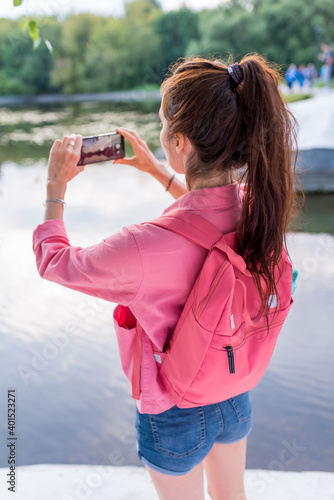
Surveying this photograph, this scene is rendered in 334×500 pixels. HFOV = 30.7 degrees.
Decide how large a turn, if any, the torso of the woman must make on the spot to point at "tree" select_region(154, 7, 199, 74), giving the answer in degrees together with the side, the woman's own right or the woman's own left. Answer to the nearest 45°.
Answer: approximately 45° to the woman's own right

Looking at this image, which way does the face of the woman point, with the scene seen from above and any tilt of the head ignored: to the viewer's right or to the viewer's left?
to the viewer's left

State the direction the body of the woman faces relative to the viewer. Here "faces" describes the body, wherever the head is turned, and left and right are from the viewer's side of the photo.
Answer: facing away from the viewer and to the left of the viewer
